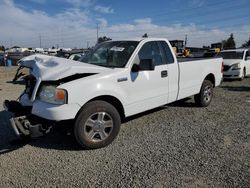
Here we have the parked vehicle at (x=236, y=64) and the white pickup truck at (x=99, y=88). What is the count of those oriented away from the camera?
0

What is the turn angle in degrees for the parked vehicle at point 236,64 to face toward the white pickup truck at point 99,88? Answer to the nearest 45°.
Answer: approximately 45° to its left

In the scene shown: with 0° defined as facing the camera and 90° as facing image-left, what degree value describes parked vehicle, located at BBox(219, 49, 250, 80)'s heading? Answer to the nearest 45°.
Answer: approximately 45°

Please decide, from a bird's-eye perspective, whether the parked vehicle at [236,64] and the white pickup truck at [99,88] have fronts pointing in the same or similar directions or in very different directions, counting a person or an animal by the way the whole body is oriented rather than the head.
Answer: same or similar directions

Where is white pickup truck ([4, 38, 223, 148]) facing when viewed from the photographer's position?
facing the viewer and to the left of the viewer

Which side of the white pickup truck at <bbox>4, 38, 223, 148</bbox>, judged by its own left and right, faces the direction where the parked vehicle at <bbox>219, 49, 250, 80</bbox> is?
back
